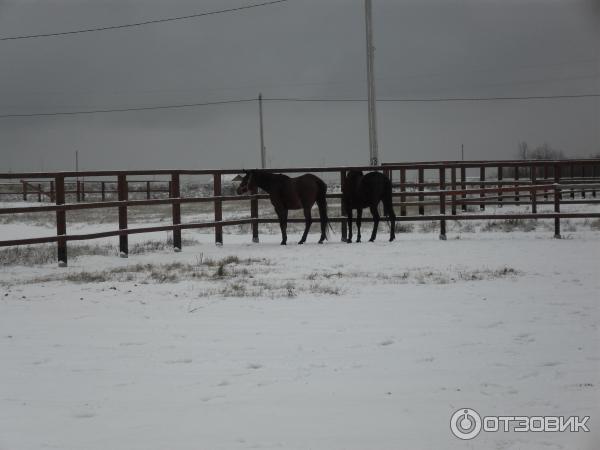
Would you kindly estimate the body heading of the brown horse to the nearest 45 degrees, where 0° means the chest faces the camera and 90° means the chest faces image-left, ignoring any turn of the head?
approximately 90°

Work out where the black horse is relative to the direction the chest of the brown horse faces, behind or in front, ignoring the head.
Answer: behind
